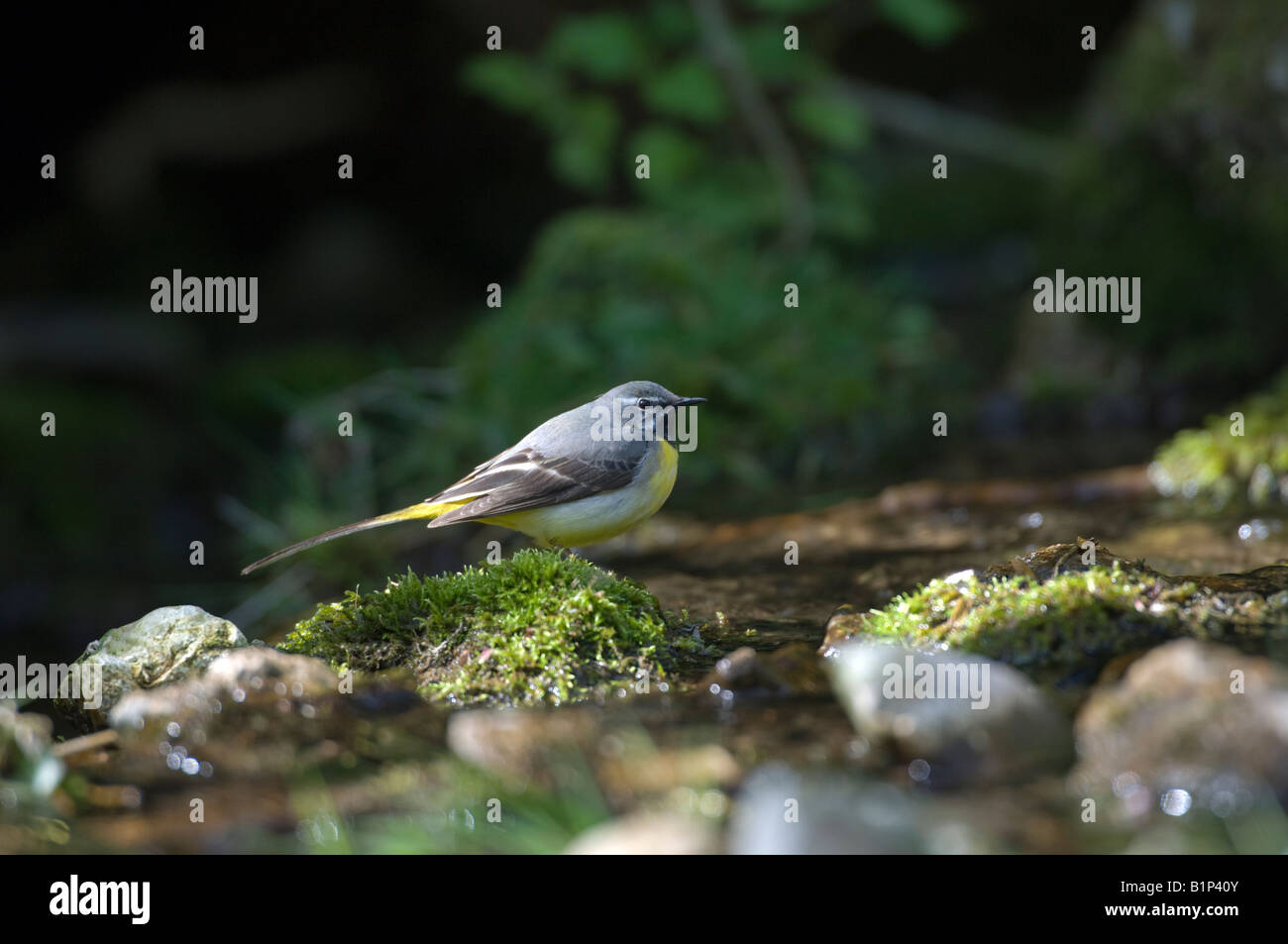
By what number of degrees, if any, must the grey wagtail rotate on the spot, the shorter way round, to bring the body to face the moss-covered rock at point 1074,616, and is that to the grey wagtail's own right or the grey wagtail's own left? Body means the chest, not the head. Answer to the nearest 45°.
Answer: approximately 45° to the grey wagtail's own right

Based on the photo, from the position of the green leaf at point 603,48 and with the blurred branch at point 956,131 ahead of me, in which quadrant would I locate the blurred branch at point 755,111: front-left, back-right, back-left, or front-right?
front-right

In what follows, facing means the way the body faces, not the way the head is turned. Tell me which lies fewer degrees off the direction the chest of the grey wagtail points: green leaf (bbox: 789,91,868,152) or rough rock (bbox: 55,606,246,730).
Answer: the green leaf

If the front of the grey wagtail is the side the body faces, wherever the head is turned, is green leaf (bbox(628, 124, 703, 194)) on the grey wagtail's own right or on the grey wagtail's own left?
on the grey wagtail's own left

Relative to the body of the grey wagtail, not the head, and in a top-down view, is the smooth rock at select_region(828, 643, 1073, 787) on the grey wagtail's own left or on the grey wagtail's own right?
on the grey wagtail's own right

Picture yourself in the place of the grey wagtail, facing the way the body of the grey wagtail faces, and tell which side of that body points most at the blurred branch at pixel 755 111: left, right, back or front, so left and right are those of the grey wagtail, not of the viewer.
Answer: left

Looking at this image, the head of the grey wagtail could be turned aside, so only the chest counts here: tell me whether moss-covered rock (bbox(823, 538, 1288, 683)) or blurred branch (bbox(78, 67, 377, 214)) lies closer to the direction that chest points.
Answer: the moss-covered rock

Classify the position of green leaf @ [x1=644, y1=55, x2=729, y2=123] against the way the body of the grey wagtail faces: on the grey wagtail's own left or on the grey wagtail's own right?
on the grey wagtail's own left

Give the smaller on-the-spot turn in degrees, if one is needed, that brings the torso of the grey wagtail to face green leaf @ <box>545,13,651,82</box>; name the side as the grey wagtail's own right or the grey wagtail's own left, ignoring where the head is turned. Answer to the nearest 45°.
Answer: approximately 90° to the grey wagtail's own left

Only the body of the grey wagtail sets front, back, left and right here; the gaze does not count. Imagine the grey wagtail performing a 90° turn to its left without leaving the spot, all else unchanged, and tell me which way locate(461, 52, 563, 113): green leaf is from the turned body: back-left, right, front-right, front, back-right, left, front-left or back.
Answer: front

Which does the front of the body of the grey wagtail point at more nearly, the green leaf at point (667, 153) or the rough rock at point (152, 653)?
the green leaf

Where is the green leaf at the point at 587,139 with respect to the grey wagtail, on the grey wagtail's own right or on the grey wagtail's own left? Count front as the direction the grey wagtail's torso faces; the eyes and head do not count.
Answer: on the grey wagtail's own left

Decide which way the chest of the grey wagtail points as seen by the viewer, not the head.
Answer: to the viewer's right
